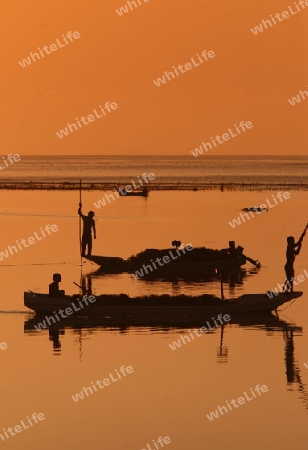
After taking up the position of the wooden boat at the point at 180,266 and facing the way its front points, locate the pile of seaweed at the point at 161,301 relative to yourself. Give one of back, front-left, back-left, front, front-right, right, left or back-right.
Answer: left

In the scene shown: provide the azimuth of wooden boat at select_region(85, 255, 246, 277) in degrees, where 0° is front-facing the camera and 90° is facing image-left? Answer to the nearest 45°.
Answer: approximately 90°

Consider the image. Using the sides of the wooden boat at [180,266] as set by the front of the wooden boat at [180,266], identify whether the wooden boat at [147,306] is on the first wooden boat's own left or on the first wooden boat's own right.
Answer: on the first wooden boat's own left
